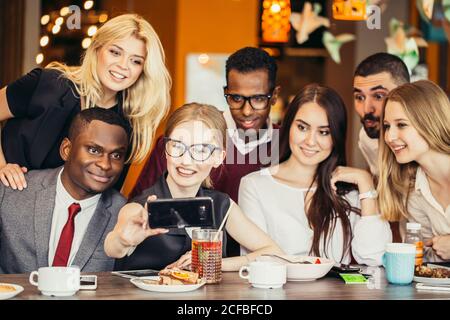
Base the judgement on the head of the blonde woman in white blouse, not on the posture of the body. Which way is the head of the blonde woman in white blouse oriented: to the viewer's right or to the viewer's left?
to the viewer's left

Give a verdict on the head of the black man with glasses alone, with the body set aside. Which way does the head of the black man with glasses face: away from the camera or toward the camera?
toward the camera

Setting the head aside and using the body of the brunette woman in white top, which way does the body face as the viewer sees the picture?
toward the camera

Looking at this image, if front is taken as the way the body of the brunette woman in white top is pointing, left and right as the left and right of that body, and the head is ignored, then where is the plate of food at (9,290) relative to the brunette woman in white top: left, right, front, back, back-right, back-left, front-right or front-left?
front-right

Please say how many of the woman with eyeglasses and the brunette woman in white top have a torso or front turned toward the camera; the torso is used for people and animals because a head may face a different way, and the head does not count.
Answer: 2

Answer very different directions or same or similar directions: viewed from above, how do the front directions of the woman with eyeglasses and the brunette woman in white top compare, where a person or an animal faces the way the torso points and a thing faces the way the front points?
same or similar directions

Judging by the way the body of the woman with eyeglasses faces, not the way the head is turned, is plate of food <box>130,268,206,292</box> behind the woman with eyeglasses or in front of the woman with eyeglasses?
in front

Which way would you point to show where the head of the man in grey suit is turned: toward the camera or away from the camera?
toward the camera

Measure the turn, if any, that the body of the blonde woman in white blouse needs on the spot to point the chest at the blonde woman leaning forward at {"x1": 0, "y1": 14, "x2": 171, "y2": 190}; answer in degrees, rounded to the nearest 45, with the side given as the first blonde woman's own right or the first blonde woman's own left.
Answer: approximately 45° to the first blonde woman's own right

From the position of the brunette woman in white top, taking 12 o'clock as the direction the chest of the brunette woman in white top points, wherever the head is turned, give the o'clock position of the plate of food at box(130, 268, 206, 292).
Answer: The plate of food is roughly at 1 o'clock from the brunette woman in white top.

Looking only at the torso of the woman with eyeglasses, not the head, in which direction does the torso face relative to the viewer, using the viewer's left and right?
facing the viewer

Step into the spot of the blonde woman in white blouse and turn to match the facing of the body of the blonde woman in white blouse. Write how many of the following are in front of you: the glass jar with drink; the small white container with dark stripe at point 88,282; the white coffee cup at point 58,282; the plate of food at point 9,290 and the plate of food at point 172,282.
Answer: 5
